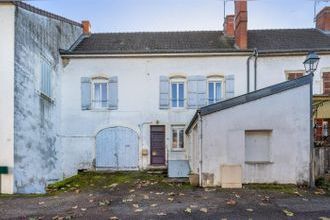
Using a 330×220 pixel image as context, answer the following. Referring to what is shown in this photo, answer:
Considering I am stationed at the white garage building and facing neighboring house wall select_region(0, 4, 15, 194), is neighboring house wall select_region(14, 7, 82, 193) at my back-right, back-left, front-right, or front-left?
front-right

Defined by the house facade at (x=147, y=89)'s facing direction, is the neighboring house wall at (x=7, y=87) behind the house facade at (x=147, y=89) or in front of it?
in front

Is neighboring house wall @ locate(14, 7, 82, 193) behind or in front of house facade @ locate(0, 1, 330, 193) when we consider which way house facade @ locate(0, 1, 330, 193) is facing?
in front

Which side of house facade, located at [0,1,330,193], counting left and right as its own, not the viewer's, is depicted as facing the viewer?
front
